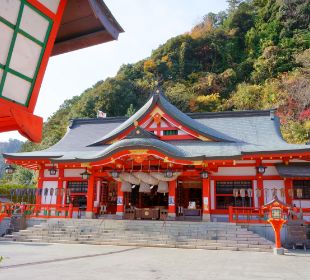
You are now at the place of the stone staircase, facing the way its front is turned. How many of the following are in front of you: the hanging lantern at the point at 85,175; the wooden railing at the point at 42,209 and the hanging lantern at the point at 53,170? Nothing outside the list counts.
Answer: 0

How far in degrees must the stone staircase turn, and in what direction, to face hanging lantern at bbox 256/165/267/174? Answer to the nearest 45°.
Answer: approximately 90° to its left

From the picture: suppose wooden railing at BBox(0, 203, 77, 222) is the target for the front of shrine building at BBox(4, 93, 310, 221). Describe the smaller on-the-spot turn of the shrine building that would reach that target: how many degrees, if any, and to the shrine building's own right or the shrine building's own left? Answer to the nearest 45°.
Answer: approximately 90° to the shrine building's own right

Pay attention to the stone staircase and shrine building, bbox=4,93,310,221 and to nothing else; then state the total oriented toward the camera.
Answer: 2

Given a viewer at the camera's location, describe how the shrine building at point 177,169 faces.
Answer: facing the viewer

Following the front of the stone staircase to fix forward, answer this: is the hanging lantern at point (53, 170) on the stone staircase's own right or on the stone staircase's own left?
on the stone staircase's own right

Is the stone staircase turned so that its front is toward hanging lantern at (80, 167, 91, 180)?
no

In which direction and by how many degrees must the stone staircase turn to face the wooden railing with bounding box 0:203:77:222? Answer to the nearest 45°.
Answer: approximately 135° to its right

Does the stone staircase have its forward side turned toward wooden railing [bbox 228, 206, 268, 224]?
no

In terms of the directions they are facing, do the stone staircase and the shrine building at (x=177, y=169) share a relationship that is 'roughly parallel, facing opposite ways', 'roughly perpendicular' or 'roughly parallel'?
roughly parallel

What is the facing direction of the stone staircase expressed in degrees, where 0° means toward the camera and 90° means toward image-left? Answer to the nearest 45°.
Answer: approximately 0°
